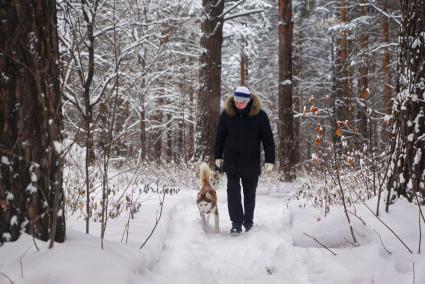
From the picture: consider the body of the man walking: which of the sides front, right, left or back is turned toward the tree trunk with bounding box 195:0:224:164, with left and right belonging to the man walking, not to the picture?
back

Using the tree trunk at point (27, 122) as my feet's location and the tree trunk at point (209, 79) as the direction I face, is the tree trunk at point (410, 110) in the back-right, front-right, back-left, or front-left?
front-right

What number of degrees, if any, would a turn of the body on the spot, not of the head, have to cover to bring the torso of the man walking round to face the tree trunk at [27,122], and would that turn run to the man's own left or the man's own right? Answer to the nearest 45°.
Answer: approximately 45° to the man's own right

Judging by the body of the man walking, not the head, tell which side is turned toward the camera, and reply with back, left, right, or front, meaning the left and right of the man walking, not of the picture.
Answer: front

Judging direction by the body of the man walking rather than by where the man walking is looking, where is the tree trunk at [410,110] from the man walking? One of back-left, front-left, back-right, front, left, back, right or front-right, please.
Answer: front-left

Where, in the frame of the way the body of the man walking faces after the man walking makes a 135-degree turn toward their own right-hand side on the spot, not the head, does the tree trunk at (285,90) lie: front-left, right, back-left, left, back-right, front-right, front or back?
front-right

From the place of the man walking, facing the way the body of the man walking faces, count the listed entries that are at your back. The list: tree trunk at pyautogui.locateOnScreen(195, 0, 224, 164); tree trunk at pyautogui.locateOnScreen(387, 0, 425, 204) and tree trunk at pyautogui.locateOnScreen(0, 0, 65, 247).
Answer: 1

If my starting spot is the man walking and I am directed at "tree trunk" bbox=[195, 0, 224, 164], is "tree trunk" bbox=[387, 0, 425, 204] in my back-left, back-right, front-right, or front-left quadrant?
front-right
